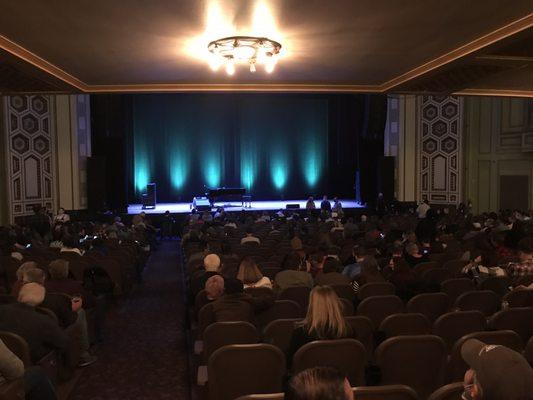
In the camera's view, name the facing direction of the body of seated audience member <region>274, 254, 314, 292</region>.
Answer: away from the camera

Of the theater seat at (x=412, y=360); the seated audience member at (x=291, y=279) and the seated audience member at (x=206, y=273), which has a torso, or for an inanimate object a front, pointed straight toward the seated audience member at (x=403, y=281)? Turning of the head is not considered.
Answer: the theater seat

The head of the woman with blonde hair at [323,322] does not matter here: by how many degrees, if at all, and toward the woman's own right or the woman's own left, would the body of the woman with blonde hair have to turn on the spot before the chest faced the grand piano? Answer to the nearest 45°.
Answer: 0° — they already face it

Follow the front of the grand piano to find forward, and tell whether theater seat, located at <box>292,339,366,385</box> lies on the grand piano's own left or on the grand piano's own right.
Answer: on the grand piano's own left

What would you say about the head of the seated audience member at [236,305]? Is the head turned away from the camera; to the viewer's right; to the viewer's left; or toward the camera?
away from the camera

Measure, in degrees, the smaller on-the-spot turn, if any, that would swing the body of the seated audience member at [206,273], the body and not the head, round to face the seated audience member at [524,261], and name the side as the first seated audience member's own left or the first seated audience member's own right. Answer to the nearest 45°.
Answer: approximately 90° to the first seated audience member's own right

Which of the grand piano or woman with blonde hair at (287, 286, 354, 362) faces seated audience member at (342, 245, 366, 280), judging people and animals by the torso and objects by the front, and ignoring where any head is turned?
the woman with blonde hair

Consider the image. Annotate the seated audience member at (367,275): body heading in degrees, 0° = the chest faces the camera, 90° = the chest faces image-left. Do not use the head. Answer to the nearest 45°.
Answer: approximately 180°

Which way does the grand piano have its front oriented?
to the viewer's left

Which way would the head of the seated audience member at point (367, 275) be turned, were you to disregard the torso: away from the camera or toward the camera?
away from the camera

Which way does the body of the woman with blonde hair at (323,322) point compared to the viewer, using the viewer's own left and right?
facing away from the viewer

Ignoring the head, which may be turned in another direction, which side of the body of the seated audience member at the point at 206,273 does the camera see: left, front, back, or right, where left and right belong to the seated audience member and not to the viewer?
back

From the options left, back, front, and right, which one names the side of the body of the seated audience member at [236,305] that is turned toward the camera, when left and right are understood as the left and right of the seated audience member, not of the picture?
back

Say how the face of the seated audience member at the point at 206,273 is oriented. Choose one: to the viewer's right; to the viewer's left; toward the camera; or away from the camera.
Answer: away from the camera
